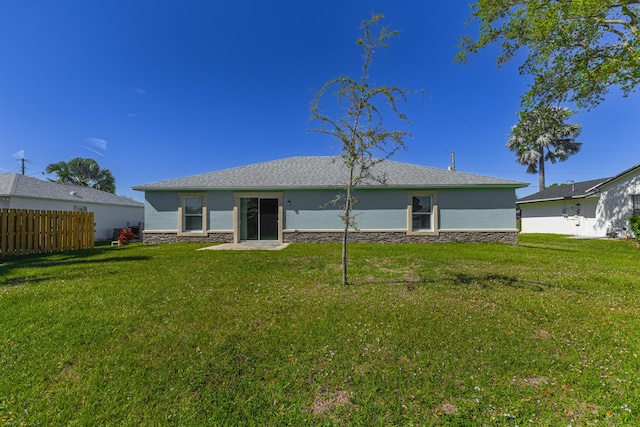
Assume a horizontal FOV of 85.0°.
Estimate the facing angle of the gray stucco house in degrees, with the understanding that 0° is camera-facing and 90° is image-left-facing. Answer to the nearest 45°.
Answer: approximately 180°

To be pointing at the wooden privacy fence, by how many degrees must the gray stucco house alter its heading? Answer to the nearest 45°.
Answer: approximately 90° to its left

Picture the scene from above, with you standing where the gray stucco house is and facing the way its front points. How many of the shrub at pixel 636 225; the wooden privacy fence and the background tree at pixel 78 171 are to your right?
1

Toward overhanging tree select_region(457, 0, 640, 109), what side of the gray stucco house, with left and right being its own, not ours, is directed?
back

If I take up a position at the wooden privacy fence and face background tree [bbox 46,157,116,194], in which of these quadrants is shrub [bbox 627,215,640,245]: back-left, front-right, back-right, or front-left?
back-right

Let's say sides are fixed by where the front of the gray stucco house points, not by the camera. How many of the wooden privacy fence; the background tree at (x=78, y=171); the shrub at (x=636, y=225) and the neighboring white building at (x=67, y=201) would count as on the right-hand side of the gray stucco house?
1

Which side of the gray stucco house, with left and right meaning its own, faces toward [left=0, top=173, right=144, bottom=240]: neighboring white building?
left

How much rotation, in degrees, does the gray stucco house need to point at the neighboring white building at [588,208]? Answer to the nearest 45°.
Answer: approximately 90° to its right

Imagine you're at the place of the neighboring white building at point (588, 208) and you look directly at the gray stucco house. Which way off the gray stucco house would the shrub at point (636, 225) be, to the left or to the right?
left

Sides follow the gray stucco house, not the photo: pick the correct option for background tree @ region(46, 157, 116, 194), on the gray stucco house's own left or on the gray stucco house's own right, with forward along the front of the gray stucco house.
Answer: on the gray stucco house's own left

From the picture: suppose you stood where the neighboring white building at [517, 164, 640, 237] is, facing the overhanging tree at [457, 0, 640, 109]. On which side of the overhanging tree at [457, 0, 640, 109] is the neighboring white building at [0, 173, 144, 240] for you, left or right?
right

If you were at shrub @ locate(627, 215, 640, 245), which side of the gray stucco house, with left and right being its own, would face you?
right
